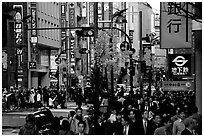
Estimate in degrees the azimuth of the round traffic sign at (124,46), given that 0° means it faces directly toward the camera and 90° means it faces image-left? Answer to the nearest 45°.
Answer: approximately 0°

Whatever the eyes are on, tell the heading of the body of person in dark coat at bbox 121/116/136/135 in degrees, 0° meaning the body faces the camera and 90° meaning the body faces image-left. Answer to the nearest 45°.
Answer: approximately 45°

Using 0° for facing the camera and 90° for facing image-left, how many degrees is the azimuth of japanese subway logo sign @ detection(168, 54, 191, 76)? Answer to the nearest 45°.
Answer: approximately 0°
